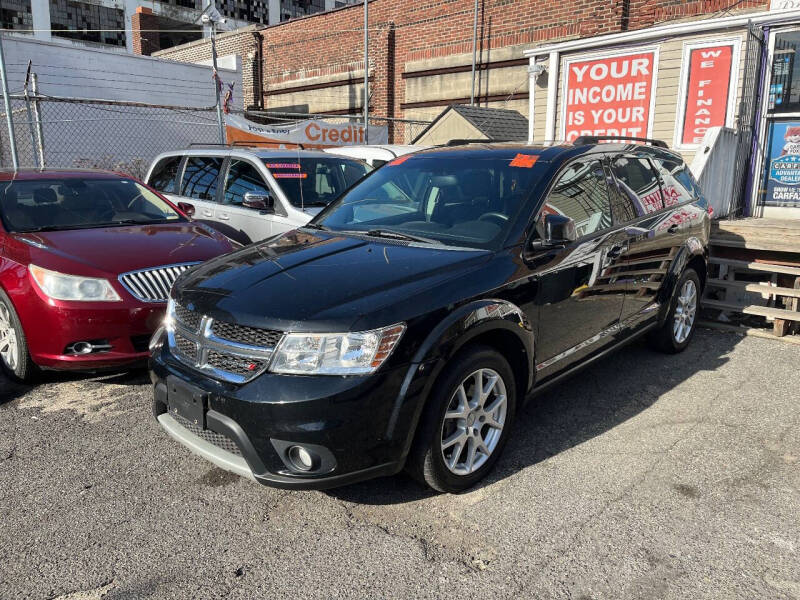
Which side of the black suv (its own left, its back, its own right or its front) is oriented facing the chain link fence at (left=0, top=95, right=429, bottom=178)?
right

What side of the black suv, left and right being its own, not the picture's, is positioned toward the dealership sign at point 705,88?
back

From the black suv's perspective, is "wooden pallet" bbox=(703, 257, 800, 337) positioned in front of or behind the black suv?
behind

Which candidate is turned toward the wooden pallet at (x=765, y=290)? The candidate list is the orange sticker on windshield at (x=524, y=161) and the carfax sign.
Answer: the carfax sign

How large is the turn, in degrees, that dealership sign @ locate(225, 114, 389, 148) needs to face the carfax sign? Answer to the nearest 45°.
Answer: approximately 45° to its left

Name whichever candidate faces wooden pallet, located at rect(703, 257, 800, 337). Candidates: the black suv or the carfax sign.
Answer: the carfax sign

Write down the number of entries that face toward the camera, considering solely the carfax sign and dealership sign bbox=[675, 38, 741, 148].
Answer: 2

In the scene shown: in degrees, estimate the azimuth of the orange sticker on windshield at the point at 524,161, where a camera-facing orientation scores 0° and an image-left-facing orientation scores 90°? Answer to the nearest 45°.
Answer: approximately 45°
